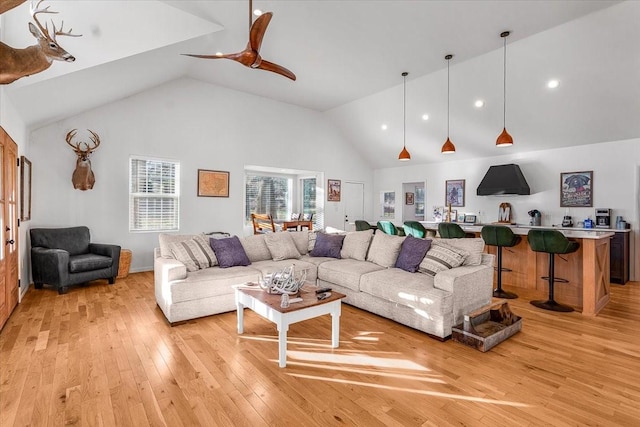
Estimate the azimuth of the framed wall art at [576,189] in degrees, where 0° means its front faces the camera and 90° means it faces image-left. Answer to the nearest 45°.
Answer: approximately 0°

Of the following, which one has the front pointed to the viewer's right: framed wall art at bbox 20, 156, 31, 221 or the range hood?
the framed wall art

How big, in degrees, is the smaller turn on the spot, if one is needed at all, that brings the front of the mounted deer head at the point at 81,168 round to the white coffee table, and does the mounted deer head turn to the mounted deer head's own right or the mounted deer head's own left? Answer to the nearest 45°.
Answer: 0° — it already faces it

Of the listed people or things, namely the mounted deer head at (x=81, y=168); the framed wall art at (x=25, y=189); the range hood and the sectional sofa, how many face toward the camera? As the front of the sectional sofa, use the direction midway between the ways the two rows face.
3

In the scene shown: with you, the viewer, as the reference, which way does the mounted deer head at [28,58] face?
facing to the right of the viewer

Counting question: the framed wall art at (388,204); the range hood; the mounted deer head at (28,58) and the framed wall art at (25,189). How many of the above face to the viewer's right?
2

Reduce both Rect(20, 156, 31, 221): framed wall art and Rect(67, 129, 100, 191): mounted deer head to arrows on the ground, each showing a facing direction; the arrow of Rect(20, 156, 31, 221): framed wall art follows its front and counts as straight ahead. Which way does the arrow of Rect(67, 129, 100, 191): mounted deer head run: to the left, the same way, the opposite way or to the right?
to the right

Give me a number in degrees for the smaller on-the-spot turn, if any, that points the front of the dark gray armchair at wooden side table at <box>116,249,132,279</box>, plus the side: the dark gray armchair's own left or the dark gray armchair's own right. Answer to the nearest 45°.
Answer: approximately 45° to the dark gray armchair's own left

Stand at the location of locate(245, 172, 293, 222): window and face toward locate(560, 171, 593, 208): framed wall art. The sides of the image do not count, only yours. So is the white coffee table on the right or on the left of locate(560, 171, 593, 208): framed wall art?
right

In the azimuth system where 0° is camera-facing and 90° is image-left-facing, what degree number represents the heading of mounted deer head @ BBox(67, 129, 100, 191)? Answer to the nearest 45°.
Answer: approximately 0°

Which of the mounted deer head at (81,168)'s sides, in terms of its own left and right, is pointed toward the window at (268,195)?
left

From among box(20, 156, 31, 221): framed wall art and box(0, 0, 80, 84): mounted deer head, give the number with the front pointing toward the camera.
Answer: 0
